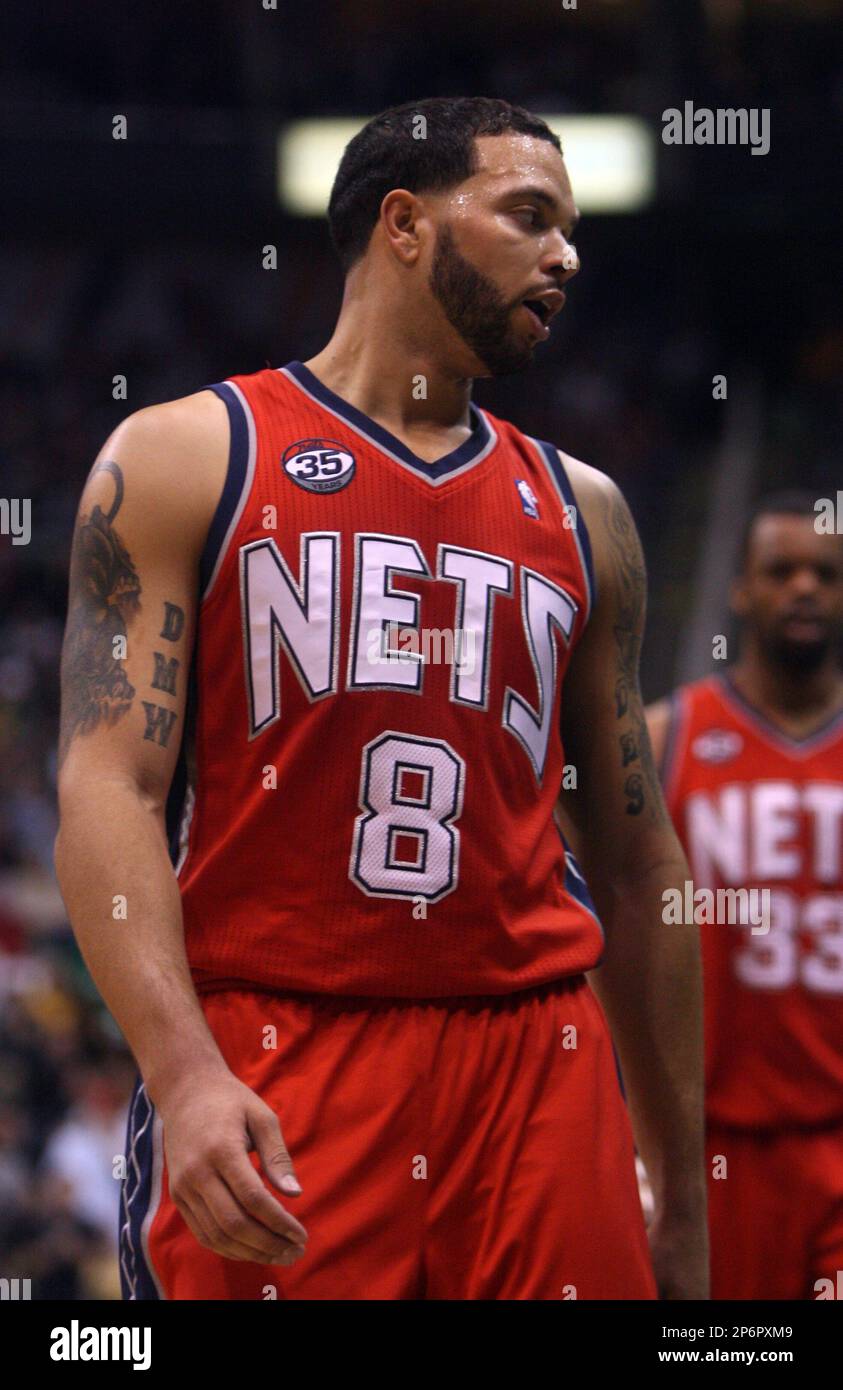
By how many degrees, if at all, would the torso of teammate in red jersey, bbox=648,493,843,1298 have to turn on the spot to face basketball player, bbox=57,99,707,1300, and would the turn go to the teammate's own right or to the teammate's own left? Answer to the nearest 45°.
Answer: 0° — they already face them

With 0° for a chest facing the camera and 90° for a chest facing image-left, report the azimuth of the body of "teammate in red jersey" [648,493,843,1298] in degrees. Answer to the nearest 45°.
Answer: approximately 0°

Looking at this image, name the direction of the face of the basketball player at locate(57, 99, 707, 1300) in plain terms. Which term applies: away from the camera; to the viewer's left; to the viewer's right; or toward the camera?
to the viewer's right
